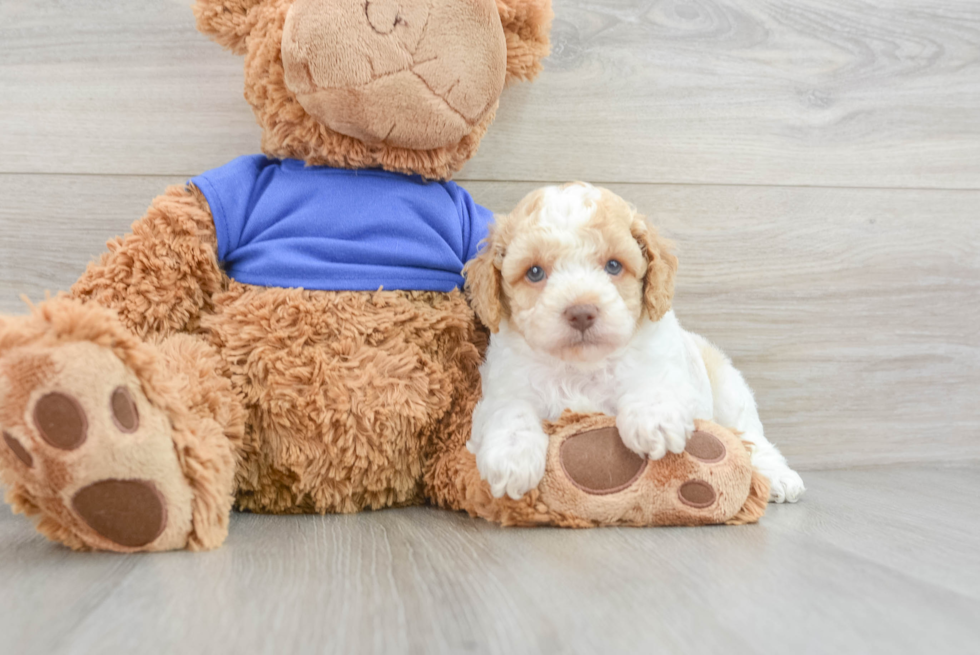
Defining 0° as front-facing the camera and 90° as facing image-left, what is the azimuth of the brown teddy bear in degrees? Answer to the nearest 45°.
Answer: approximately 0°
